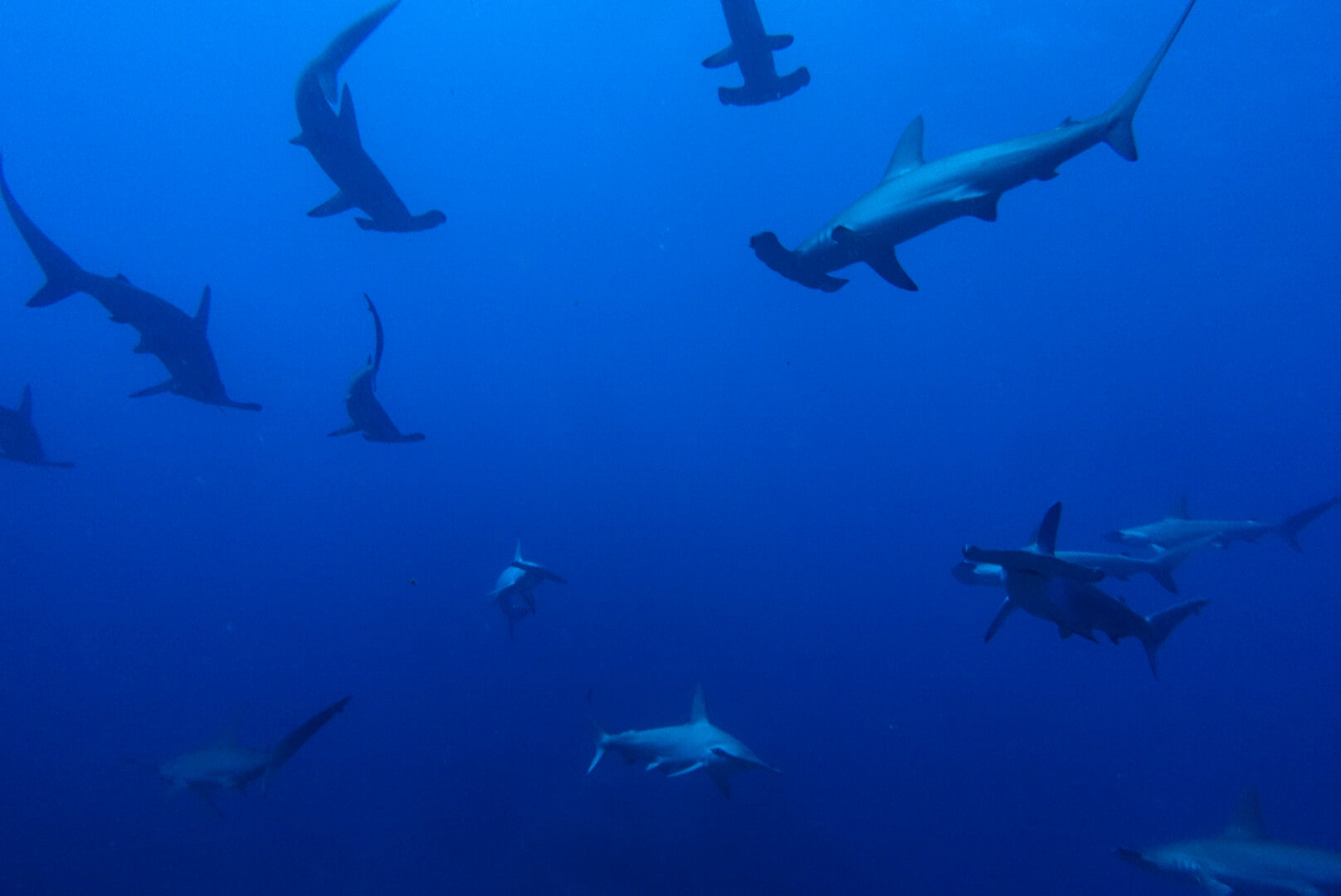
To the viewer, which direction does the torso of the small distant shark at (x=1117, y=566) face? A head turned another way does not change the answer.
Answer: to the viewer's left

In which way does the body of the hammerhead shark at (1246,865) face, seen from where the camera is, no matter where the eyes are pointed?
to the viewer's left

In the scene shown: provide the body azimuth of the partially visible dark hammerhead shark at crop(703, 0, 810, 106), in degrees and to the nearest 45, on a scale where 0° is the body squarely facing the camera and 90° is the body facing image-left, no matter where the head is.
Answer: approximately 0°

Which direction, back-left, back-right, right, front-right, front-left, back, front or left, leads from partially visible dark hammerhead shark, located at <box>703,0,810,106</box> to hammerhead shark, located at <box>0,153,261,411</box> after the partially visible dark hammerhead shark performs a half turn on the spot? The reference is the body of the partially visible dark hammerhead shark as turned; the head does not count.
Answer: left

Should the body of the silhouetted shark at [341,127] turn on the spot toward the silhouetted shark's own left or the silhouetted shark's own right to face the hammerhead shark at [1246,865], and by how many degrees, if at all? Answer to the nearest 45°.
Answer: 0° — it already faces it

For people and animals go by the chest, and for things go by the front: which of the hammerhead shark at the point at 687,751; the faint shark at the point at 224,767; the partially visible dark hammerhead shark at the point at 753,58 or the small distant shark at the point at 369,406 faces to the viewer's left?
the faint shark

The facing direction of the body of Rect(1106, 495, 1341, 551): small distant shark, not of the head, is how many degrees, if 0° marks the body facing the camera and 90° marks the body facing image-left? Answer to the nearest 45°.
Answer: approximately 90°

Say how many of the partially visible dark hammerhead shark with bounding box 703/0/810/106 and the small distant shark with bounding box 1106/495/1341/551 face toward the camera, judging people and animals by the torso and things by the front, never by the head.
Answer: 1

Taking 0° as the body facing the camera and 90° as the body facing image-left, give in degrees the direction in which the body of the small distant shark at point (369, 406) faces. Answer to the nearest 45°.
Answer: approximately 315°

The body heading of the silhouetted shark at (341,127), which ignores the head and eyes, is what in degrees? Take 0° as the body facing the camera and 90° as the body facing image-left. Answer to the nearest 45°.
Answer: approximately 315°
